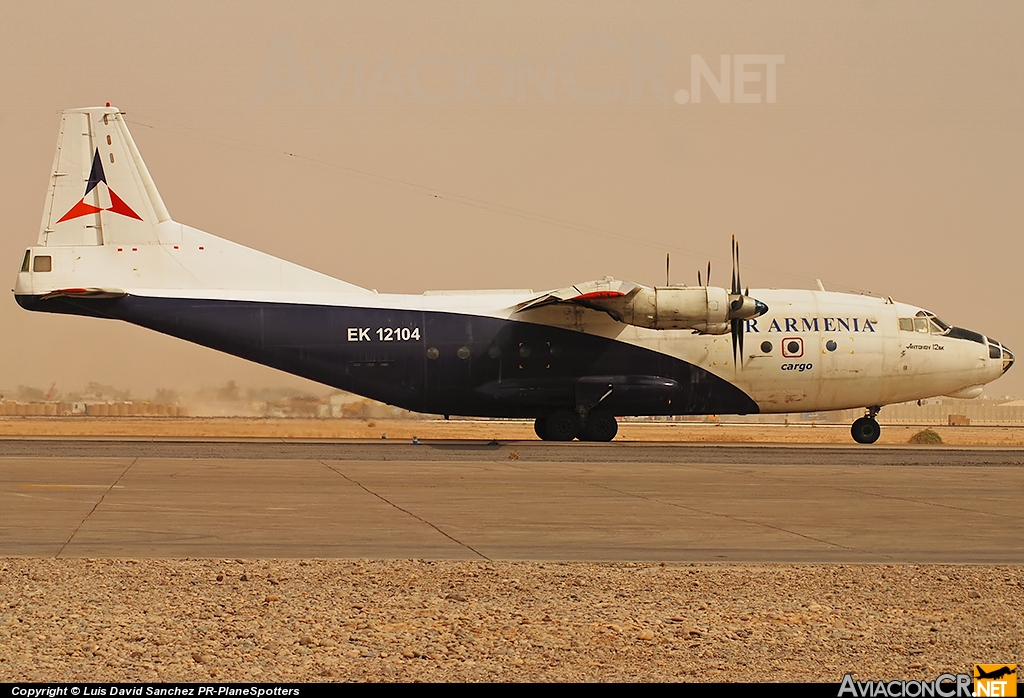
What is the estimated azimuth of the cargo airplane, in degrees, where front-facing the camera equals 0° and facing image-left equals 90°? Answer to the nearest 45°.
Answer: approximately 270°
